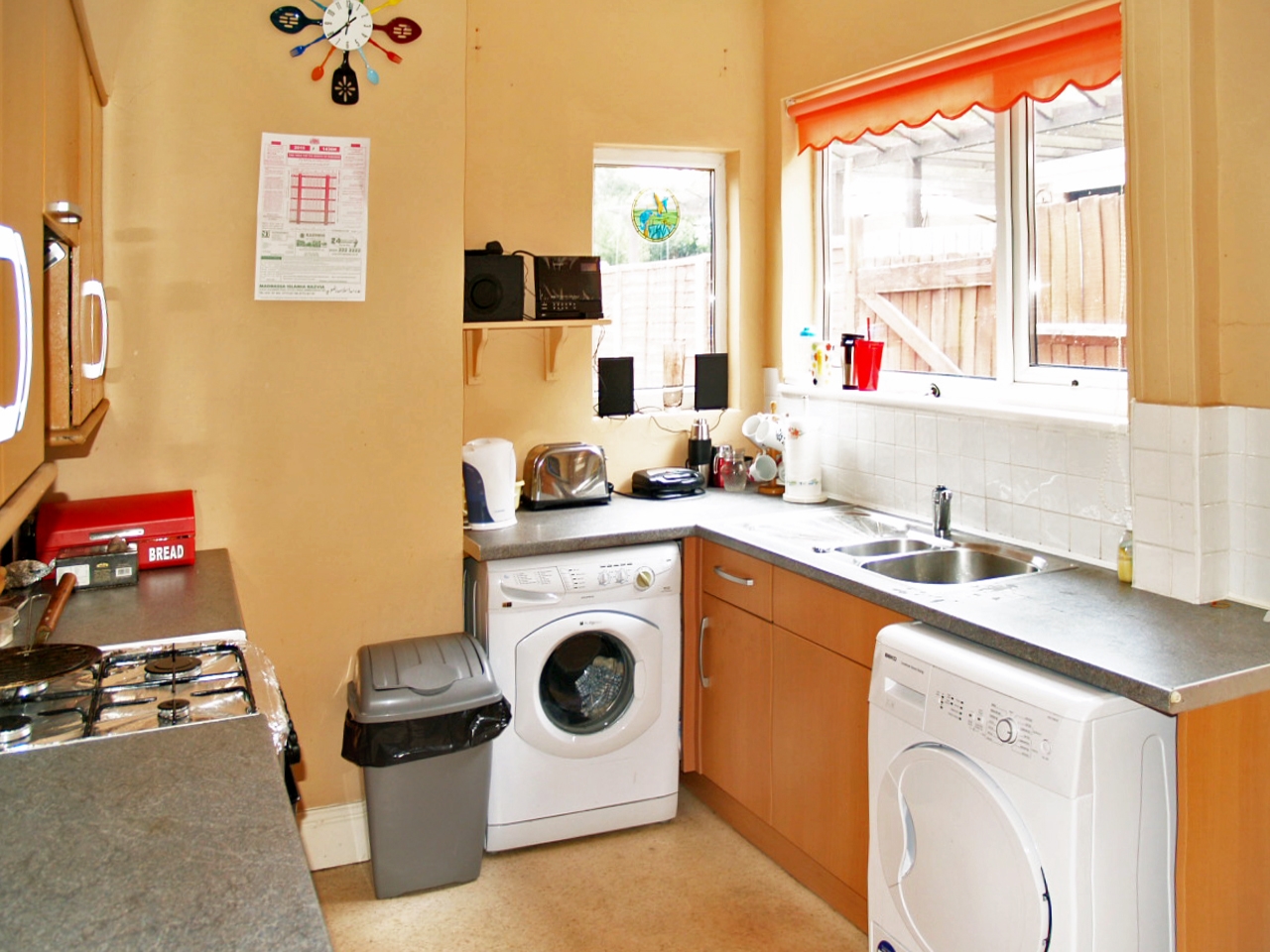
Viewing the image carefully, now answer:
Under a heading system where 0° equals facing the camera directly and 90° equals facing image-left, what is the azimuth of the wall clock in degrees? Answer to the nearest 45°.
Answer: approximately 0°

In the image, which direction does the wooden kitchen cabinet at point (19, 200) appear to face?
to the viewer's right

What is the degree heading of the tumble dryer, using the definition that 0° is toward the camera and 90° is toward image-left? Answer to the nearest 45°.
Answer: approximately 45°
